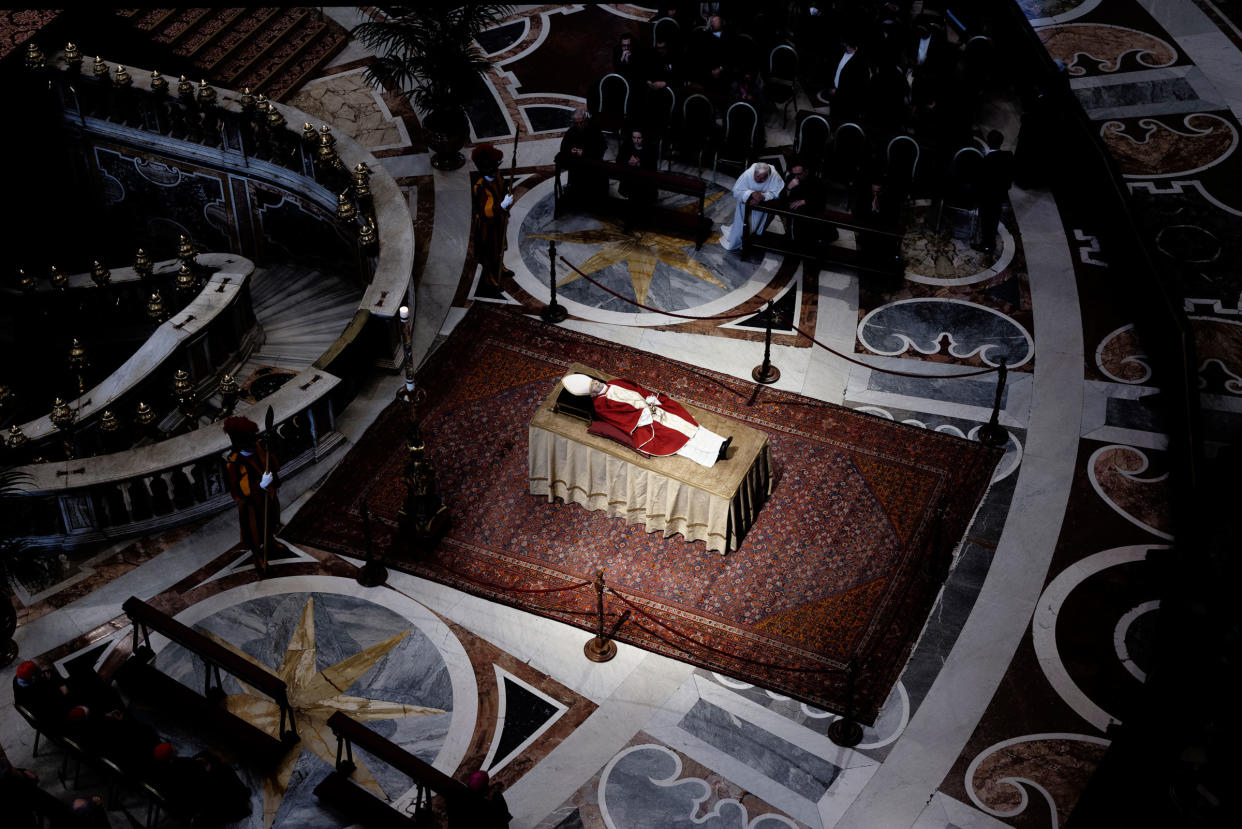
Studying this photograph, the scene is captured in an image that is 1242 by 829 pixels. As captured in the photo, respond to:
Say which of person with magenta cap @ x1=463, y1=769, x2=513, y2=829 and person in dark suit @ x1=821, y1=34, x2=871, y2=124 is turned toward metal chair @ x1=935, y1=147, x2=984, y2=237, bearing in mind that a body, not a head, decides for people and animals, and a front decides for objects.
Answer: the person with magenta cap

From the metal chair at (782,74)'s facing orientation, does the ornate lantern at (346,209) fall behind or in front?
in front

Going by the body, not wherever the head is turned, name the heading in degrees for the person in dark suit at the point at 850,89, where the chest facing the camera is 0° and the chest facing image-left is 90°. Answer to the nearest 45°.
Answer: approximately 45°

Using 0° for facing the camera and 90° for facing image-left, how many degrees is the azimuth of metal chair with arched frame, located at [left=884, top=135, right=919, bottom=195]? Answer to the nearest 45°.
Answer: approximately 45°

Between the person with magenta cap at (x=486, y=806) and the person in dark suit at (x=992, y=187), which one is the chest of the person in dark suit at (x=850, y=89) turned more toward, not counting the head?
the person with magenta cap

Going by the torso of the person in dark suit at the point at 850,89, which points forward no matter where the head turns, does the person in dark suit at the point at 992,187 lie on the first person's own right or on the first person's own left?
on the first person's own left

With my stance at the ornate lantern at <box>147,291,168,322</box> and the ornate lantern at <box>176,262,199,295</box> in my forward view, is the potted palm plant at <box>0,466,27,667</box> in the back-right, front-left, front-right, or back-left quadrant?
back-right

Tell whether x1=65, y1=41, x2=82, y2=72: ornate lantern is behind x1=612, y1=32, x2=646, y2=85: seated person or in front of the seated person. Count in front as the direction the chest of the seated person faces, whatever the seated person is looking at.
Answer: in front
